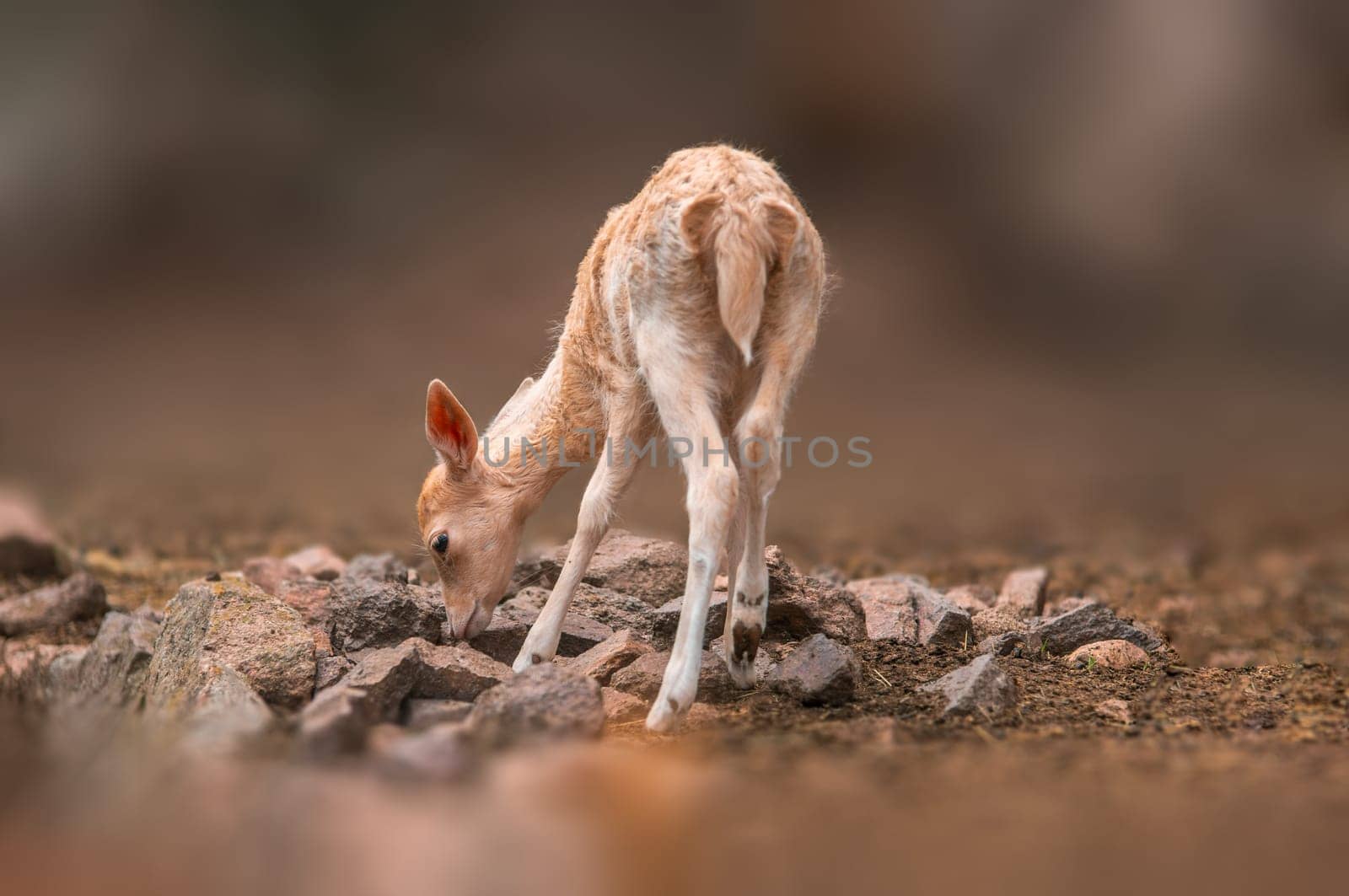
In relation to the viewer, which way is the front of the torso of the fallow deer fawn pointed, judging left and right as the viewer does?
facing away from the viewer and to the left of the viewer

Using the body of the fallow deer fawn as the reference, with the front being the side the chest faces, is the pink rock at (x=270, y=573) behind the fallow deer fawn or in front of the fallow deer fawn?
in front

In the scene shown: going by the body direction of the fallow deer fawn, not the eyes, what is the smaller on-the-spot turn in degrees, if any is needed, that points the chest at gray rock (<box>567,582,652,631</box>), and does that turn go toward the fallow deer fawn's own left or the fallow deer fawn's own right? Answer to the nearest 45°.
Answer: approximately 45° to the fallow deer fawn's own right

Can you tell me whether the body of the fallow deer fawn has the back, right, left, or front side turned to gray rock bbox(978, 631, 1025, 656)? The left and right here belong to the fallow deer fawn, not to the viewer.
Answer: right

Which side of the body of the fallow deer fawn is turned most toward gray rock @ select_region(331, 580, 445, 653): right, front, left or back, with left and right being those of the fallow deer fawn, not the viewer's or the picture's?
front

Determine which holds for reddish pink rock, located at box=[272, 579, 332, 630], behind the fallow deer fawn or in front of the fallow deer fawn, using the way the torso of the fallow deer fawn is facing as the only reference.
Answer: in front

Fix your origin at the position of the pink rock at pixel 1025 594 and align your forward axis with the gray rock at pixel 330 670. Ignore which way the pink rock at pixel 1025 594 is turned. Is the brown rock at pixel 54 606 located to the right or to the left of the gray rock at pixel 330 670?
right

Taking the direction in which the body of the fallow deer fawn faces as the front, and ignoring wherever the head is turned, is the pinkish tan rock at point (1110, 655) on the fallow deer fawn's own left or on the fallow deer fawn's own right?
on the fallow deer fawn's own right

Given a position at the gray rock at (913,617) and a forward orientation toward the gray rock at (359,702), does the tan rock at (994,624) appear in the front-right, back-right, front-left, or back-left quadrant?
back-left

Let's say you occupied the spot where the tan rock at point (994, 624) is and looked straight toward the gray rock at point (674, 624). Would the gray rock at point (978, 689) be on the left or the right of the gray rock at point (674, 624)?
left

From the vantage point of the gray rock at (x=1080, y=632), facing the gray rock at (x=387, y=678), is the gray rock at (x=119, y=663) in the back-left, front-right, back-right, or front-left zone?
front-right

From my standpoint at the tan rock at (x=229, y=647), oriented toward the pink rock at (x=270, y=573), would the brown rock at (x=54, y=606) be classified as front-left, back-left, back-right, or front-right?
front-left

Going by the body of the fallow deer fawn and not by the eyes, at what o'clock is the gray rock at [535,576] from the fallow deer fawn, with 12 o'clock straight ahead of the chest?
The gray rock is roughly at 1 o'clock from the fallow deer fawn.
